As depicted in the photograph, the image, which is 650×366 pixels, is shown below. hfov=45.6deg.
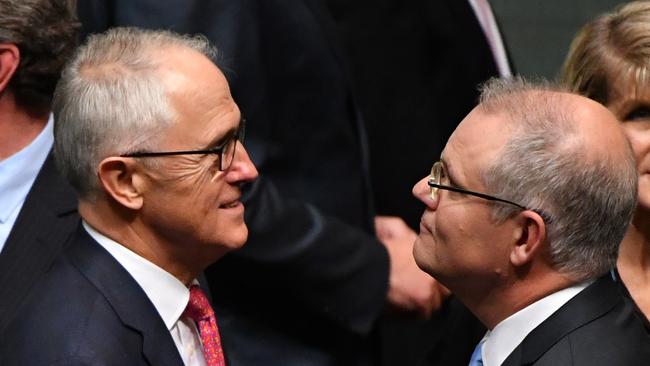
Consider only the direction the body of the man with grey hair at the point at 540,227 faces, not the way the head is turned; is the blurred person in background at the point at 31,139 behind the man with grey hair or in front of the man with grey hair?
in front

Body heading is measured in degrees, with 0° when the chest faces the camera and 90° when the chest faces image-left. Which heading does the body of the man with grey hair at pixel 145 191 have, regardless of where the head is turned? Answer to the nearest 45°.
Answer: approximately 270°

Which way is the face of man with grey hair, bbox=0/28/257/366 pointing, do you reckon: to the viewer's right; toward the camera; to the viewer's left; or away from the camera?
to the viewer's right

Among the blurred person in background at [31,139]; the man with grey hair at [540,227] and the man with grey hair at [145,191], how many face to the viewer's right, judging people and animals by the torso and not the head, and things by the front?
1

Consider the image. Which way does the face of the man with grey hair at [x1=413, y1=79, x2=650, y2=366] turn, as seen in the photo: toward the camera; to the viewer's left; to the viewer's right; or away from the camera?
to the viewer's left

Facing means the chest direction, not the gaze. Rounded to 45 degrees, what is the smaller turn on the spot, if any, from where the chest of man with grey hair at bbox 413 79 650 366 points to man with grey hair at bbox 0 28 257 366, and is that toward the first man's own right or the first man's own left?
0° — they already face them

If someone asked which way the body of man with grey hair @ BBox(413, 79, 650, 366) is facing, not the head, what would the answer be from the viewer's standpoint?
to the viewer's left

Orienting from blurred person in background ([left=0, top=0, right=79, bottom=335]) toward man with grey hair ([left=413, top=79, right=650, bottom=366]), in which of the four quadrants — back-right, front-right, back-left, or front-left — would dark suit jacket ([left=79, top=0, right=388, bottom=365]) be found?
front-left

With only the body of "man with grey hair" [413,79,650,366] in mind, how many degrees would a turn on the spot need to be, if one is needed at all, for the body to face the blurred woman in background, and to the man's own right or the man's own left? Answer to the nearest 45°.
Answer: approximately 90° to the man's own right

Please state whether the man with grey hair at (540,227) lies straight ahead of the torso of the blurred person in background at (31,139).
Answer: no
